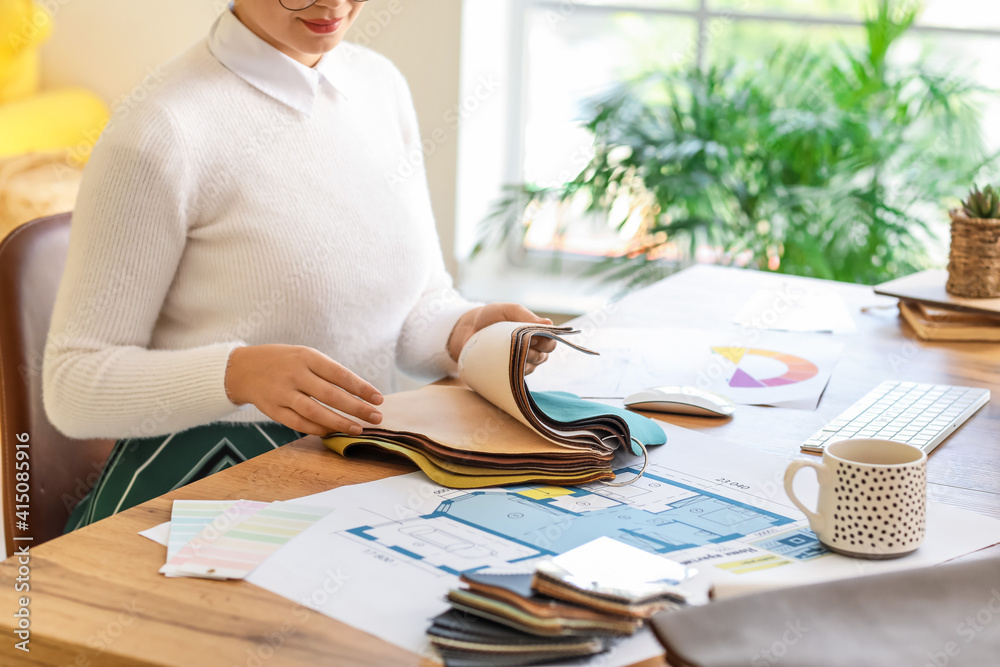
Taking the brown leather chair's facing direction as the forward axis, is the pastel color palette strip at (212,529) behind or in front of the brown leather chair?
in front

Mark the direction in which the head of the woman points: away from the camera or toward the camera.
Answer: toward the camera

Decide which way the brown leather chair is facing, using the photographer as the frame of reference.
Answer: facing the viewer and to the right of the viewer

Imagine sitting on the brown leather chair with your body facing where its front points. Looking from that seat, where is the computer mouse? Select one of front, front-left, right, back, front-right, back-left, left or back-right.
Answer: front

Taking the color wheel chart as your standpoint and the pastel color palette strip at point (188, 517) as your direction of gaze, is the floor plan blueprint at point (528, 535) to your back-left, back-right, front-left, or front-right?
front-left

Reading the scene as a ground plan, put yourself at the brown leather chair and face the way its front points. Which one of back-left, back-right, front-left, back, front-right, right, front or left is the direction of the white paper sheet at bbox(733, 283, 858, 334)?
front-left
